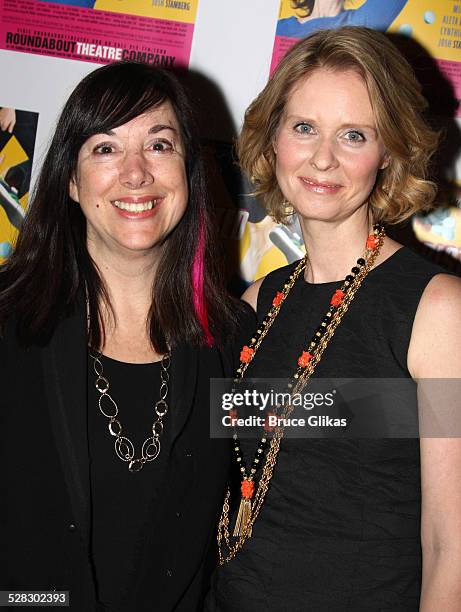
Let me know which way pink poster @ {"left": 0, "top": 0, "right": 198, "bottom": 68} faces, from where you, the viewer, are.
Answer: facing the viewer

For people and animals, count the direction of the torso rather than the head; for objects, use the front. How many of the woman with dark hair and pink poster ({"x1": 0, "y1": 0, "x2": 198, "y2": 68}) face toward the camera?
2
